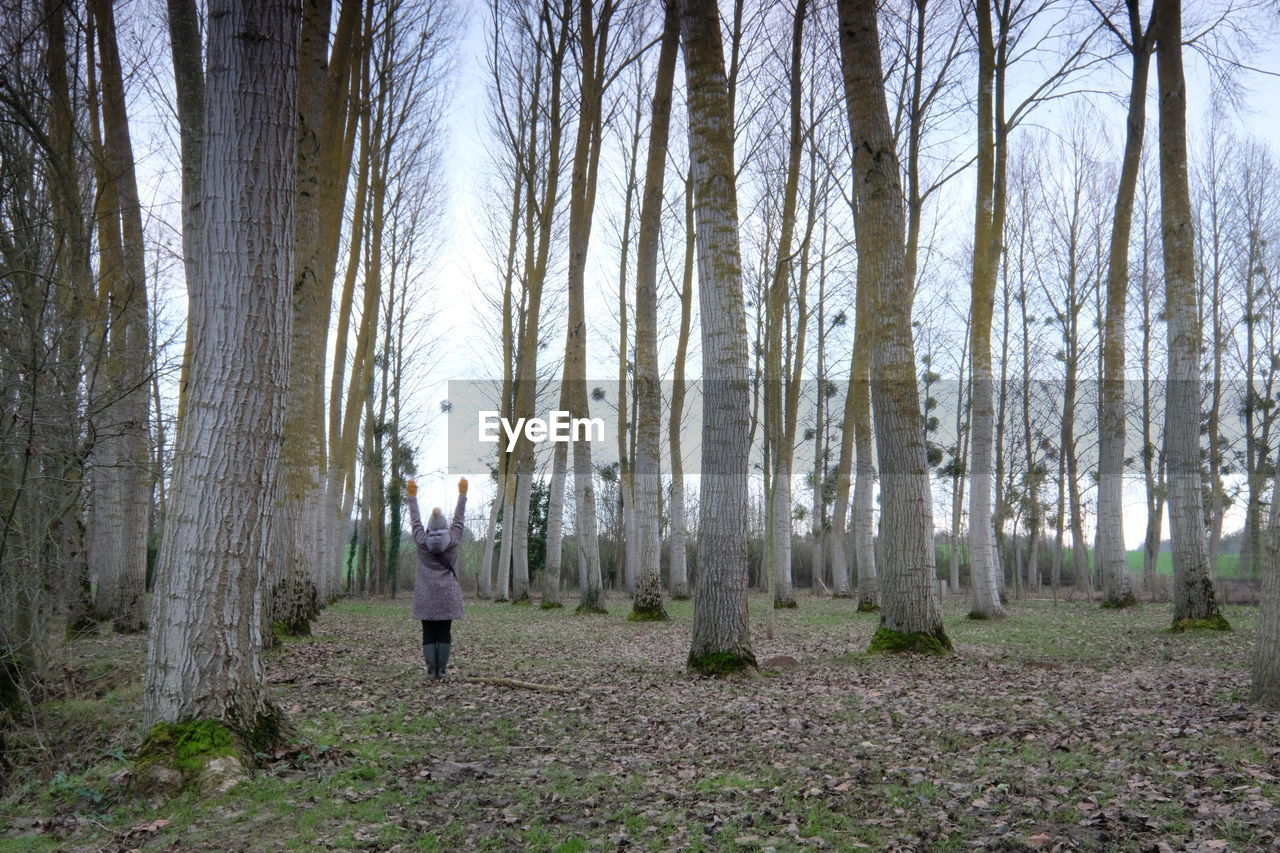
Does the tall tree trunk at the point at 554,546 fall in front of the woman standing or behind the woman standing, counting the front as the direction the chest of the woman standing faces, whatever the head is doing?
in front

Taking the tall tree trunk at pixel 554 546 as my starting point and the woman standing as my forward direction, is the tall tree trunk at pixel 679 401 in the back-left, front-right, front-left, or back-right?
back-left

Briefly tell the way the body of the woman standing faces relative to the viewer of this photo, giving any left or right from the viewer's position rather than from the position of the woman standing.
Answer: facing away from the viewer

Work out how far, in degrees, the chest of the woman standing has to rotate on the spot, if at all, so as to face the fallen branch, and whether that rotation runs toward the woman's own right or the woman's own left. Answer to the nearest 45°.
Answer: approximately 135° to the woman's own right

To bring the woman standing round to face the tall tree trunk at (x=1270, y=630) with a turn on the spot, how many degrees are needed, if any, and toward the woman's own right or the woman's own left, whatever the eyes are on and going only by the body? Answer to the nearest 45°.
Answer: approximately 135° to the woman's own right

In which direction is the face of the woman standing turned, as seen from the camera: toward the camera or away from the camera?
away from the camera
